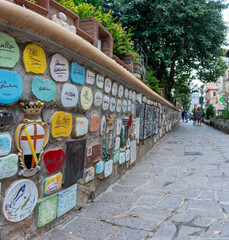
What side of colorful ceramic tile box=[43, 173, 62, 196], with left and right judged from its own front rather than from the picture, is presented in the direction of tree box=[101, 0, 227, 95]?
left

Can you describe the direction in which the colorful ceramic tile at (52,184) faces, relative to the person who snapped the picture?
facing the viewer and to the right of the viewer

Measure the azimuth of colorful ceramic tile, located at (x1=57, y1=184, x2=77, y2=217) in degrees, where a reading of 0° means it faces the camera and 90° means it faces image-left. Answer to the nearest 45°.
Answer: approximately 315°

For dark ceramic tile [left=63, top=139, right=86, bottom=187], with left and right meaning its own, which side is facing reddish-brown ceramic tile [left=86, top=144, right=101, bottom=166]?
left

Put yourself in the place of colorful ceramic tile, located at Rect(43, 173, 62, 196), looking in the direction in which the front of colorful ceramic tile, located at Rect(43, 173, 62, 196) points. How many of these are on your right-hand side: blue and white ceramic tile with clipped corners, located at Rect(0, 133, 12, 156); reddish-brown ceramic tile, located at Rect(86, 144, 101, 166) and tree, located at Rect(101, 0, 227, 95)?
1

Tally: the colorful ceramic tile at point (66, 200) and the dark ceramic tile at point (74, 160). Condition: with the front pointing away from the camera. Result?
0

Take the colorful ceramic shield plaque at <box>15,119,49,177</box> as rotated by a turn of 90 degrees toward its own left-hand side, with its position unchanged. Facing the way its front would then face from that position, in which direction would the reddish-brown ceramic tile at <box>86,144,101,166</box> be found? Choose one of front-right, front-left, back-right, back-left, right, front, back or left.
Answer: front
